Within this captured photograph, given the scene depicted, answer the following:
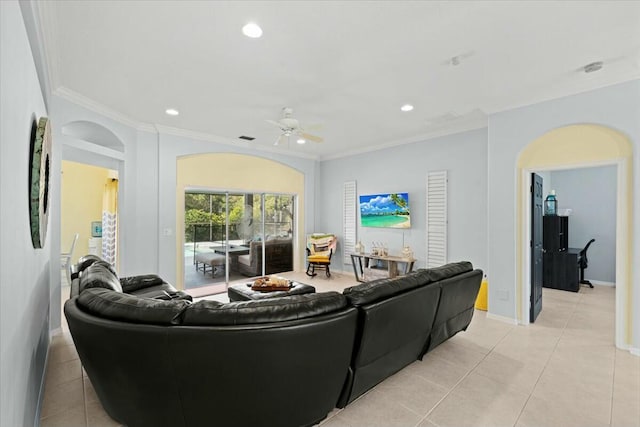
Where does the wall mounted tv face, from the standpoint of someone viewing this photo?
facing the viewer and to the left of the viewer

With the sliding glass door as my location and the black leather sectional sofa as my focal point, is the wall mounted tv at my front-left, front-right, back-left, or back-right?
front-left

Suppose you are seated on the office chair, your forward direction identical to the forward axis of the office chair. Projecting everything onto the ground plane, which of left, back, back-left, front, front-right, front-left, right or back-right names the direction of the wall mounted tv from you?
front-left

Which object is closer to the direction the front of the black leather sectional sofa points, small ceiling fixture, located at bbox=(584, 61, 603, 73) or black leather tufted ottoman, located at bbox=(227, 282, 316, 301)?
the black leather tufted ottoman

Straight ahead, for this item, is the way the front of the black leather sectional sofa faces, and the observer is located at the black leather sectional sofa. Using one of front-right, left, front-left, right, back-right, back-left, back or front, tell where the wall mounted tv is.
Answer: front-right

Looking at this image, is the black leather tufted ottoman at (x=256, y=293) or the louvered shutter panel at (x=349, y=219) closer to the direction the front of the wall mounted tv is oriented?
the black leather tufted ottoman

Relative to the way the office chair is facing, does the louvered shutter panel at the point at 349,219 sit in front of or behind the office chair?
in front

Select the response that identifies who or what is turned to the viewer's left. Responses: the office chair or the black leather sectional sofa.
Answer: the office chair

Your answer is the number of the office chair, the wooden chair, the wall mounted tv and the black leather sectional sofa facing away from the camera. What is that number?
1

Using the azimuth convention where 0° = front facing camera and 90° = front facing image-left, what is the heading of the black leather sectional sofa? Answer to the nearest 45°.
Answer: approximately 180°

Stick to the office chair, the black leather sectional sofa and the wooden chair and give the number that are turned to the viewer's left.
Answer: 1

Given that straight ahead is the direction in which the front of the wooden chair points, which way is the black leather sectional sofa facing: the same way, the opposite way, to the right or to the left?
the opposite way

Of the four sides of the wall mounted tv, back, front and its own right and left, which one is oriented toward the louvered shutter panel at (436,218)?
left

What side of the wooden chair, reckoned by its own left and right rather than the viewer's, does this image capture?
front

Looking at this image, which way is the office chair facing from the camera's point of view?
to the viewer's left
